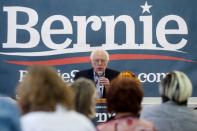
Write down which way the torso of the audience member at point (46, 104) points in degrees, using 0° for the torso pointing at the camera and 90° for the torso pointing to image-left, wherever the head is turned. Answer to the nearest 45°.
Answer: approximately 180°

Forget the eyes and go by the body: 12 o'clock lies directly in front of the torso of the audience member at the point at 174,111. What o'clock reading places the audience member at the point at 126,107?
the audience member at the point at 126,107 is roughly at 8 o'clock from the audience member at the point at 174,111.

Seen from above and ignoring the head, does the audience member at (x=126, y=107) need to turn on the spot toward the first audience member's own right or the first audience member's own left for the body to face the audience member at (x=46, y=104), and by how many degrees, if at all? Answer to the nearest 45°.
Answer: approximately 135° to the first audience member's own left

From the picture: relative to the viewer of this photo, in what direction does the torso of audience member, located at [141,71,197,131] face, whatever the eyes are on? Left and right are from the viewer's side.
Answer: facing away from the viewer

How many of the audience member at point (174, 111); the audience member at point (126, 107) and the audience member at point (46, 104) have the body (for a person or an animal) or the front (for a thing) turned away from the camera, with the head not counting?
3

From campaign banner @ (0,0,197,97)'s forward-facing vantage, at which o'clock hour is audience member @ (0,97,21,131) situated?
The audience member is roughly at 12 o'clock from the campaign banner.

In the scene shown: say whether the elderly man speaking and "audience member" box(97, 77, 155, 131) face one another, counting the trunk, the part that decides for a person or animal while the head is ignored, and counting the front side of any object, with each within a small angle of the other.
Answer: yes

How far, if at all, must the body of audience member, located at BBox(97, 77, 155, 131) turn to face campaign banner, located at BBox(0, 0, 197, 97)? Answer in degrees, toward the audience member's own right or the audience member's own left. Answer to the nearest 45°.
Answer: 0° — they already face it

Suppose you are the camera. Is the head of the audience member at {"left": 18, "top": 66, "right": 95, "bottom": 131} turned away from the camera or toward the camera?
away from the camera

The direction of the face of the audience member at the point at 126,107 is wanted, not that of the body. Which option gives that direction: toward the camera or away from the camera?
away from the camera

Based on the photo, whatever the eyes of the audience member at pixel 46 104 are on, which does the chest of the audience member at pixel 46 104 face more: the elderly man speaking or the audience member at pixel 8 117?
the elderly man speaking

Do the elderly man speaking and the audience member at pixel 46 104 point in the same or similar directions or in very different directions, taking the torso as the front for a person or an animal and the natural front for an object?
very different directions

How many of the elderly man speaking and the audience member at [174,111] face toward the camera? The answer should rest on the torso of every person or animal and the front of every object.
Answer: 1

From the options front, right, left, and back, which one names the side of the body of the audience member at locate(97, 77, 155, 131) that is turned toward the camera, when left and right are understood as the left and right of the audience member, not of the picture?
back

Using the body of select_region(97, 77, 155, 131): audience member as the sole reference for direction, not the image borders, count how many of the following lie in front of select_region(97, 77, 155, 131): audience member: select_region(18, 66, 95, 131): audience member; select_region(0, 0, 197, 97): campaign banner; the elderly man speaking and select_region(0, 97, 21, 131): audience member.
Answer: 2

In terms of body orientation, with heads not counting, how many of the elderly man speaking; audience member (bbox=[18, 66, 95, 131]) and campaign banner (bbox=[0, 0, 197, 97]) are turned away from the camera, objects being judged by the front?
1

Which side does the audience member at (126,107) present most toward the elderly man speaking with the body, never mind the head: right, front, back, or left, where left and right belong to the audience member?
front
